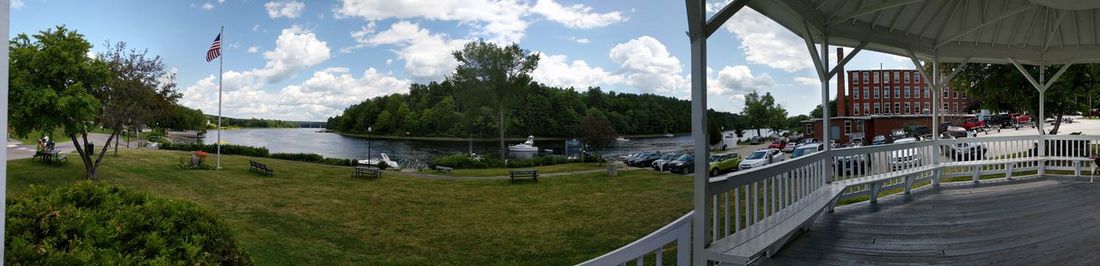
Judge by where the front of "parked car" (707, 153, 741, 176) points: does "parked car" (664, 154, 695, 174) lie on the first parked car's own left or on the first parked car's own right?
on the first parked car's own right

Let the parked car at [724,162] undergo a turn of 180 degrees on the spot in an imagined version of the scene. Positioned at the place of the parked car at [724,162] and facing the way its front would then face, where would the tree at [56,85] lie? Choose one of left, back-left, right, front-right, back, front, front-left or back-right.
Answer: back

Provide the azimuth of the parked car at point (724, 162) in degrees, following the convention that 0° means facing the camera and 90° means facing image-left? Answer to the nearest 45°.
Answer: approximately 45°

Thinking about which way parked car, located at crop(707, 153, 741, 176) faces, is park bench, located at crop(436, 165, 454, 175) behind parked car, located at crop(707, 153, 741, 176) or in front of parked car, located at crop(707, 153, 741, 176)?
in front

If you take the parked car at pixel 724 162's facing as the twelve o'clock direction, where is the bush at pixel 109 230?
The bush is roughly at 11 o'clock from the parked car.

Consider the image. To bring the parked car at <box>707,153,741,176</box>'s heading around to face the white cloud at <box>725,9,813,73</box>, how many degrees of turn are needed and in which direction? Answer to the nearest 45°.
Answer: approximately 135° to its right

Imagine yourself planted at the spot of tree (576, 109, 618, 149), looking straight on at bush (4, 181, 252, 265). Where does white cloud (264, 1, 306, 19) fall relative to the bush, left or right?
right

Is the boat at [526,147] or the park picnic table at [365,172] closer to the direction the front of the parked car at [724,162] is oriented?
the park picnic table

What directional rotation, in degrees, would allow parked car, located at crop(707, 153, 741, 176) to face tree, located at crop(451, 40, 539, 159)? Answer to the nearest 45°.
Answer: approximately 90° to its right

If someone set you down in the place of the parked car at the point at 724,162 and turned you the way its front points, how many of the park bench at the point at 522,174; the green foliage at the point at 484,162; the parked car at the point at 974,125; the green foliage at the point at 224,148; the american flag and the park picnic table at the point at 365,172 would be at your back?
1

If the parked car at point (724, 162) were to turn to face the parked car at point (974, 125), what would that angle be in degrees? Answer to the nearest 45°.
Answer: approximately 180°
